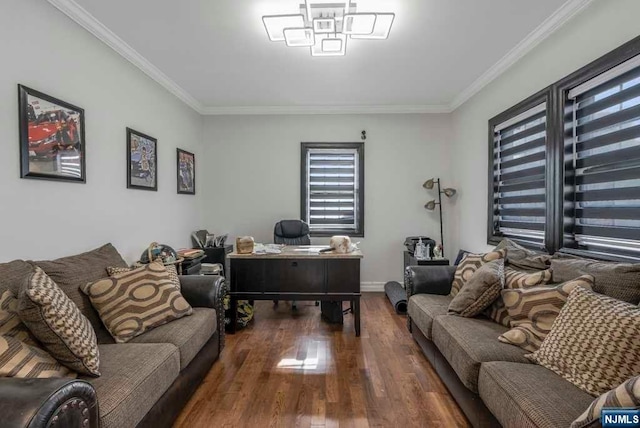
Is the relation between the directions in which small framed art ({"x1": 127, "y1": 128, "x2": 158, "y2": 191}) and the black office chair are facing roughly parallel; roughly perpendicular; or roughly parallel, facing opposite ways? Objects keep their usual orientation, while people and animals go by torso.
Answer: roughly perpendicular

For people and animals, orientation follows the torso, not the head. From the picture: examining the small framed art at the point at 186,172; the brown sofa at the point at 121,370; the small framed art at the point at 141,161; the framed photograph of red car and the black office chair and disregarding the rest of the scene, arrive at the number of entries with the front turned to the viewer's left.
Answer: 0

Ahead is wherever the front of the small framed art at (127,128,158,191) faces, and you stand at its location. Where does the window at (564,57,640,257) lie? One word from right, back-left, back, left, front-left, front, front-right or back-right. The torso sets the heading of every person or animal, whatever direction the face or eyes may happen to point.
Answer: front

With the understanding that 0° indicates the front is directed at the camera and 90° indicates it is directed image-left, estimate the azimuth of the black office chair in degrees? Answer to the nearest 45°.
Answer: approximately 0°

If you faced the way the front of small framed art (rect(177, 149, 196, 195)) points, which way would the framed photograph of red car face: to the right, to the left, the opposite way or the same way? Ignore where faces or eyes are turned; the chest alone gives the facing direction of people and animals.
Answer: the same way

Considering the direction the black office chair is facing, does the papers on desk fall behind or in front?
in front

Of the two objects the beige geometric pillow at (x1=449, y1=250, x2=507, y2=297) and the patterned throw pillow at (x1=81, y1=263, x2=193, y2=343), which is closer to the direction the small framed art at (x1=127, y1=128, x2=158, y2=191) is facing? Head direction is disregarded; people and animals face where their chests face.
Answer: the beige geometric pillow

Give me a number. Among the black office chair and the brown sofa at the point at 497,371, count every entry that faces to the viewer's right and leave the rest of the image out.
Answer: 0

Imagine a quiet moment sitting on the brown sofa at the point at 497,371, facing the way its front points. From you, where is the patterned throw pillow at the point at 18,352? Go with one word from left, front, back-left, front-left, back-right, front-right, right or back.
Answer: front

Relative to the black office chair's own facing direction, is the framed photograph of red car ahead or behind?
ahead

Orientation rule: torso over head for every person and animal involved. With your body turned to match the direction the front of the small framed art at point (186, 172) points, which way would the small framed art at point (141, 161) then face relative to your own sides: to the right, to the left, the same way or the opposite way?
the same way

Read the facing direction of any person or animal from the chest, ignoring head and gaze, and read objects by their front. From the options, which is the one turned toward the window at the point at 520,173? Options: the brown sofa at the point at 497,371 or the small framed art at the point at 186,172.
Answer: the small framed art

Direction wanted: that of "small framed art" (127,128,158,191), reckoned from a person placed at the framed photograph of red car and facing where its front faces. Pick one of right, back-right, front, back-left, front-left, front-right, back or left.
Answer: left

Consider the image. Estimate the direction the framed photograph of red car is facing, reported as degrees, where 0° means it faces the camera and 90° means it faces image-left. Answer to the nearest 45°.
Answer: approximately 315°

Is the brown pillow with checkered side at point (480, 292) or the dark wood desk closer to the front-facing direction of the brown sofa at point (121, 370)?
the brown pillow with checkered side

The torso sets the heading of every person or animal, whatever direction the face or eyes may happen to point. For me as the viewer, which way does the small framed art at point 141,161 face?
facing the viewer and to the right of the viewer

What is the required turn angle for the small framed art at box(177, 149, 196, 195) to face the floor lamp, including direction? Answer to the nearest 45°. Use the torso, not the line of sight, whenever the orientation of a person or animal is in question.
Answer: approximately 45° to its left

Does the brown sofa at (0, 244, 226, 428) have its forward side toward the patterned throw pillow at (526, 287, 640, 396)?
yes

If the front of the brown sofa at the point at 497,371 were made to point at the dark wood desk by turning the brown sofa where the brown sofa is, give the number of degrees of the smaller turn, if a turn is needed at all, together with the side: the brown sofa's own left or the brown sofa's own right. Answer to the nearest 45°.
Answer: approximately 45° to the brown sofa's own right

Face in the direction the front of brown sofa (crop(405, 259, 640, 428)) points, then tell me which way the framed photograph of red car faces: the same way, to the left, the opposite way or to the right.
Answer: the opposite way
